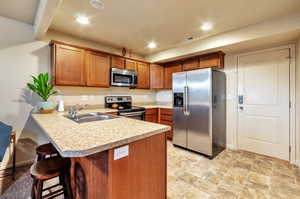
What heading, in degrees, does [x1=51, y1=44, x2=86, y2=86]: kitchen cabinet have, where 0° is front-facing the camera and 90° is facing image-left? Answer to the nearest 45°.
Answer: approximately 315°

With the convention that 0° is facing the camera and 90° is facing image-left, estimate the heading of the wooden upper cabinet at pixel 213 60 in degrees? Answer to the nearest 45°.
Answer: approximately 45°

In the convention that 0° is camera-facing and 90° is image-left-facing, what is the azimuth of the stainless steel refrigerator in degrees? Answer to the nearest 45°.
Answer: approximately 45°

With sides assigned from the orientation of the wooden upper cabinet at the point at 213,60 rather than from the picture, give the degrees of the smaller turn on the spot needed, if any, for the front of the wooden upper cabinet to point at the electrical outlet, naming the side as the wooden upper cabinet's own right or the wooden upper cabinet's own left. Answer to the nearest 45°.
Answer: approximately 45° to the wooden upper cabinet's own left
